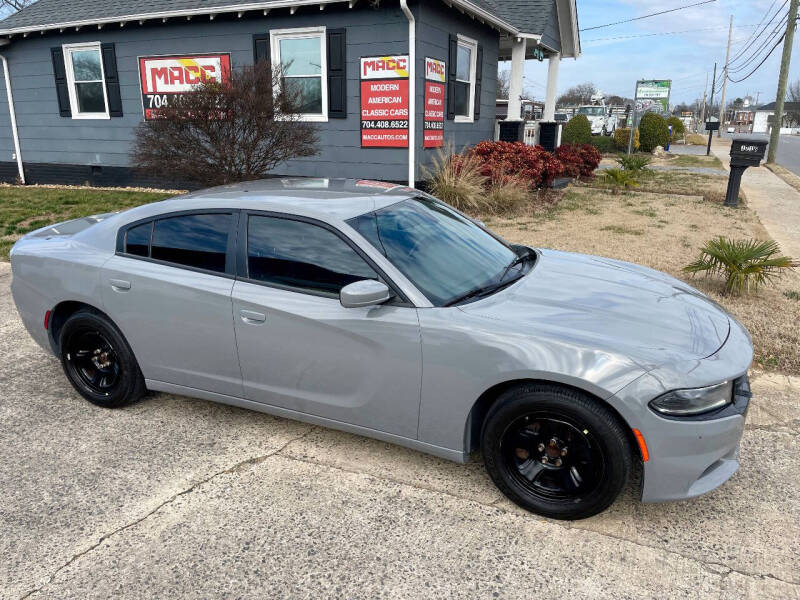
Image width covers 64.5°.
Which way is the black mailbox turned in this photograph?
to the viewer's right

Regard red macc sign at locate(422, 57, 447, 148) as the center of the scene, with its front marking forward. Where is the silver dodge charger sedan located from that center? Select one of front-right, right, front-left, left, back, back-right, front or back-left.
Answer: front-right

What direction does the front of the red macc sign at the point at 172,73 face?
toward the camera

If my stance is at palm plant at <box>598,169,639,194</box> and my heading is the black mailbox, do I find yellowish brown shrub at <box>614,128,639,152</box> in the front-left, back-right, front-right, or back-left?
back-left

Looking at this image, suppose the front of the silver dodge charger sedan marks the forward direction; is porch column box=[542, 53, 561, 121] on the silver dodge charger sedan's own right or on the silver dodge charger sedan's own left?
on the silver dodge charger sedan's own left

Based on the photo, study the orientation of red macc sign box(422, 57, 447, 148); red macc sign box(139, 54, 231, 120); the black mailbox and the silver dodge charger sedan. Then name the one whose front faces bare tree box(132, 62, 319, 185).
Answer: red macc sign box(139, 54, 231, 120)

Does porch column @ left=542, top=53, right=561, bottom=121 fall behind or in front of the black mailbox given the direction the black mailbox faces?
behind

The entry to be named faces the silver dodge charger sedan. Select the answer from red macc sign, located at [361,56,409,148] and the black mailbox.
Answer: the red macc sign

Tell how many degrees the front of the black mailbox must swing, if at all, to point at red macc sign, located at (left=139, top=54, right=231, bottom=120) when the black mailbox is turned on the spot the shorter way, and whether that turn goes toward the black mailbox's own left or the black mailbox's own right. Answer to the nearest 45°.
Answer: approximately 180°

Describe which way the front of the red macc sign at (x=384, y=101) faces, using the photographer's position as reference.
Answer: facing the viewer

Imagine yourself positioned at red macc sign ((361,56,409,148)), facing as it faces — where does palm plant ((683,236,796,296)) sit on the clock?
The palm plant is roughly at 11 o'clock from the red macc sign.

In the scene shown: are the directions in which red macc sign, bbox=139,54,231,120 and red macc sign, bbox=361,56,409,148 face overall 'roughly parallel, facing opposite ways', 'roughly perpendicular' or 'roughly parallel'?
roughly parallel

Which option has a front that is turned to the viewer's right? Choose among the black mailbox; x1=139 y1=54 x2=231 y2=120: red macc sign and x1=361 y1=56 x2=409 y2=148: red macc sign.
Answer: the black mailbox

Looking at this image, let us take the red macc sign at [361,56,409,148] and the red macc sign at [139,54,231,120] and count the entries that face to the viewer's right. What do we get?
0

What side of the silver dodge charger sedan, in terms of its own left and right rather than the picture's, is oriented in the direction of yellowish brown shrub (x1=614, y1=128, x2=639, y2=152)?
left

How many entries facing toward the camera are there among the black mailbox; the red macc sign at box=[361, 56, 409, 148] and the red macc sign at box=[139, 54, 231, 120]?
2

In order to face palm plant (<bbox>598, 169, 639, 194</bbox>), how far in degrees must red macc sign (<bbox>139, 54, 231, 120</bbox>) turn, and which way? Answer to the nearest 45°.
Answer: approximately 90° to its left

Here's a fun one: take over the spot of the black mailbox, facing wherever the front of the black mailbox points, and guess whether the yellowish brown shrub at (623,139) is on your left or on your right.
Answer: on your left
